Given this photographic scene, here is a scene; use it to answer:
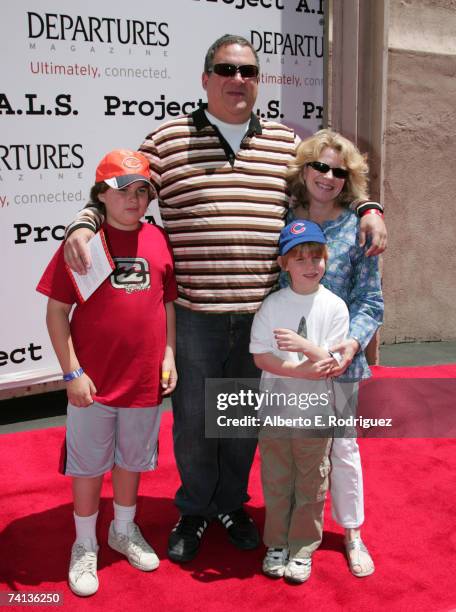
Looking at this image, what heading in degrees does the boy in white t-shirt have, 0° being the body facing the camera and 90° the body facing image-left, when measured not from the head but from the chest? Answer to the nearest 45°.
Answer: approximately 0°

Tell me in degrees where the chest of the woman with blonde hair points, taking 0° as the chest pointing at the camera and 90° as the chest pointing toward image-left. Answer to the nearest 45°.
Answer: approximately 0°

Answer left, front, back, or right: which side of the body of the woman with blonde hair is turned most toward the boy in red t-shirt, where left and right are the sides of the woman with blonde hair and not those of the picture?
right

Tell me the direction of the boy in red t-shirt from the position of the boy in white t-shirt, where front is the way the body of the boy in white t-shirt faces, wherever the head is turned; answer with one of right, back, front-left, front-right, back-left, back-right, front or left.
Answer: right

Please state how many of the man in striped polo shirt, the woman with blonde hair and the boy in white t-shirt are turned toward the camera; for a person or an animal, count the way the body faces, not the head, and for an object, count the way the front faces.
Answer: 3

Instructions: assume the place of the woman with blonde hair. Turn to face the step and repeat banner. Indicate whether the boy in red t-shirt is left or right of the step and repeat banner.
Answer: left

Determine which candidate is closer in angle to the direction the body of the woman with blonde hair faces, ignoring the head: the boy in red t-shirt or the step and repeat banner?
the boy in red t-shirt
